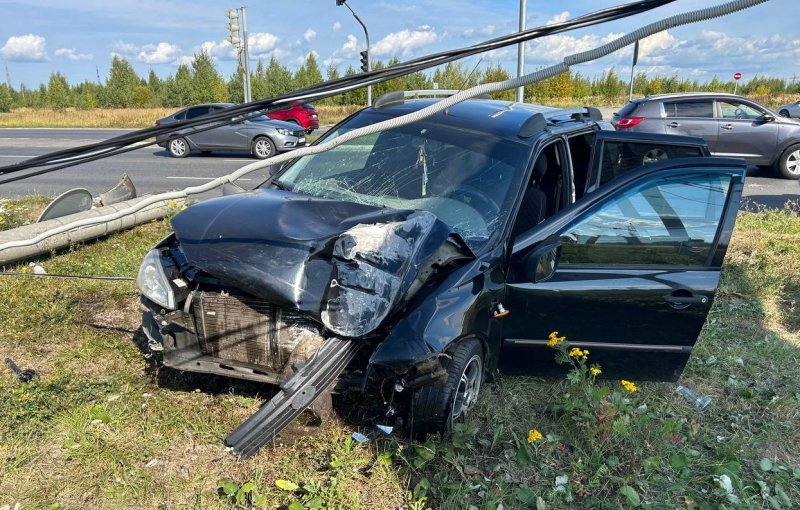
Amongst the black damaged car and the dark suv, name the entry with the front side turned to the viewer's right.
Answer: the dark suv

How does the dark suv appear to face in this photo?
to the viewer's right

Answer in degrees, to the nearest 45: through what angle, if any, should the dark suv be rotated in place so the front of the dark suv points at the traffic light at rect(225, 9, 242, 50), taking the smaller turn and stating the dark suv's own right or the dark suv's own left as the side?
approximately 180°

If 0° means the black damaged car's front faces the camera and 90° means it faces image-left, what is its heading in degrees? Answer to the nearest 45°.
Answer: approximately 45°

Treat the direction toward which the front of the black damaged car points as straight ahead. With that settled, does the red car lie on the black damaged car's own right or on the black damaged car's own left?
on the black damaged car's own right

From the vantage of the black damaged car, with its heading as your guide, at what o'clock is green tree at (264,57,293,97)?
The green tree is roughly at 4 o'clock from the black damaged car.
